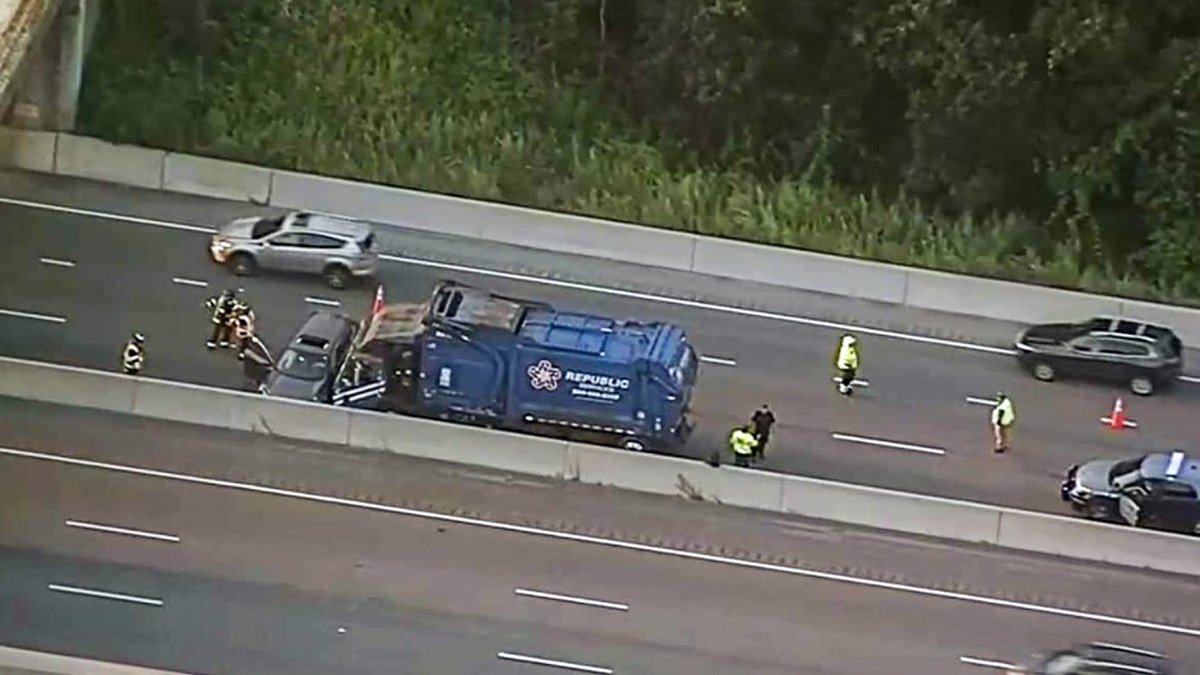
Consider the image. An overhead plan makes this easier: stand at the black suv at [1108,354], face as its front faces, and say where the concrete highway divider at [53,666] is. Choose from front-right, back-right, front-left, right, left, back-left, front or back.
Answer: front-left

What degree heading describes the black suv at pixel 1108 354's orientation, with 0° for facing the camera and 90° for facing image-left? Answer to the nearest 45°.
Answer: approximately 90°

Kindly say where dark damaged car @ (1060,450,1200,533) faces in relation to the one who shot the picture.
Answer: facing to the left of the viewer

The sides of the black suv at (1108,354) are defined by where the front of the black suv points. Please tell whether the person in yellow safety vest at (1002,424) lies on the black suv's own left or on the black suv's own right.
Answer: on the black suv's own left

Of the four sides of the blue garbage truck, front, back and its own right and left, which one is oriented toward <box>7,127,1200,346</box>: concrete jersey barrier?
right

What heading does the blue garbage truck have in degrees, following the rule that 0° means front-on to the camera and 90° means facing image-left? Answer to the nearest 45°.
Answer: approximately 90°

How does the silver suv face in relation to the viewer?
to the viewer's left

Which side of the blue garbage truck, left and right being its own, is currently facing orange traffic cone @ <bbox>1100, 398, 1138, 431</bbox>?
back
